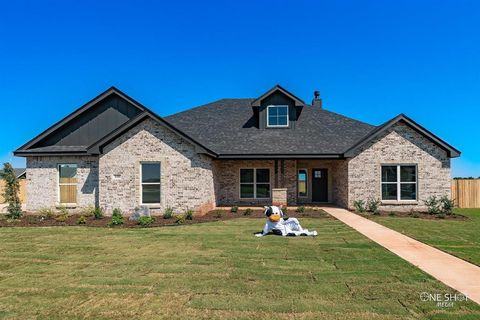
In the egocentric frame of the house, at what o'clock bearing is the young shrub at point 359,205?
The young shrub is roughly at 9 o'clock from the house.

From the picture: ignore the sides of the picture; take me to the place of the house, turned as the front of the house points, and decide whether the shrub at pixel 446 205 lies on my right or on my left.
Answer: on my left

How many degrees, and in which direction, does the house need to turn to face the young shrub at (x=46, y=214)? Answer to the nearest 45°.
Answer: approximately 90° to its right

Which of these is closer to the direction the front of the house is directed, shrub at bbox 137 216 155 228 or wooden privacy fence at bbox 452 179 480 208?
the shrub

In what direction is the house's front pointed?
toward the camera

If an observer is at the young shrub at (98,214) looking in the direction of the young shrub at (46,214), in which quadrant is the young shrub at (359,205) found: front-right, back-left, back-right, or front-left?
back-right

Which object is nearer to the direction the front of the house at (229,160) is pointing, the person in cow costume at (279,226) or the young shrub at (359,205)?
the person in cow costume

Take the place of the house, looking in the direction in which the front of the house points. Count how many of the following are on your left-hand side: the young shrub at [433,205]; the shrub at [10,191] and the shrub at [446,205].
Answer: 2

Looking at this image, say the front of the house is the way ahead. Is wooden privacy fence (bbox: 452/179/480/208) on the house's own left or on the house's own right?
on the house's own left

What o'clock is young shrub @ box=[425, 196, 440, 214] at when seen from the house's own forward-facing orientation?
The young shrub is roughly at 9 o'clock from the house.
